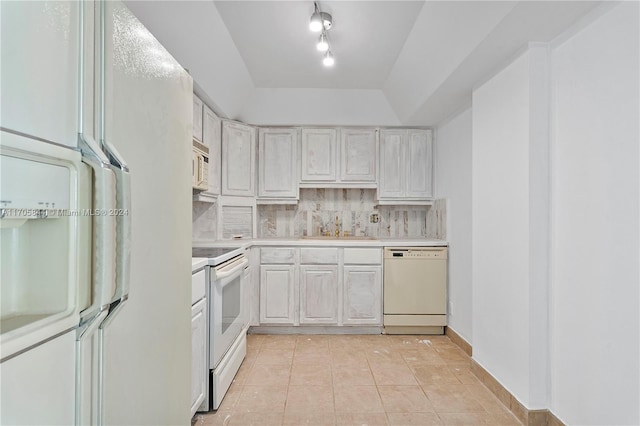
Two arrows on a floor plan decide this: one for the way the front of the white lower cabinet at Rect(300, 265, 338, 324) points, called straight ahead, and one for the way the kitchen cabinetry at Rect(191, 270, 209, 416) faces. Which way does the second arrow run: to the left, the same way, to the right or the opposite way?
to the left

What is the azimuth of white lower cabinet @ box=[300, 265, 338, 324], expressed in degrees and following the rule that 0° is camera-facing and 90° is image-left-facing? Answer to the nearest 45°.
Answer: approximately 0°

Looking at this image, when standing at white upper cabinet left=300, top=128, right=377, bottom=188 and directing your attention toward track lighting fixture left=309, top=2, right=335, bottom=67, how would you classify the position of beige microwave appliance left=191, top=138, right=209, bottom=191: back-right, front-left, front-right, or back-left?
front-right

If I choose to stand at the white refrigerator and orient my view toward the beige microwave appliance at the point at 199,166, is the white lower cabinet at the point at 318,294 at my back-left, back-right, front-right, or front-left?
front-right

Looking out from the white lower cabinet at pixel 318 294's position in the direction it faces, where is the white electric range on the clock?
The white electric range is roughly at 1 o'clock from the white lower cabinet.

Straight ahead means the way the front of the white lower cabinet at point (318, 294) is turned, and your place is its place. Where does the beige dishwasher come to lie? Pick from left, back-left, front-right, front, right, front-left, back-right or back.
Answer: left

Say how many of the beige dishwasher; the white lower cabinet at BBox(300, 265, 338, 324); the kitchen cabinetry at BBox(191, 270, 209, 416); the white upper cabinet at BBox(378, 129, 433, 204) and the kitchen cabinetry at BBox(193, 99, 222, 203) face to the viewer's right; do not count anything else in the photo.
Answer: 2

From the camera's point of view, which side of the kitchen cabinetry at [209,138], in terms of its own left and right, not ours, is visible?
right

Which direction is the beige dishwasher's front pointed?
toward the camera

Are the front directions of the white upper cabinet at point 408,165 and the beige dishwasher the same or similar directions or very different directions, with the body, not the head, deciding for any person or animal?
same or similar directions

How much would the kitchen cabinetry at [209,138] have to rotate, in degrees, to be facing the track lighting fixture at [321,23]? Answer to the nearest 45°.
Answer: approximately 45° to its right

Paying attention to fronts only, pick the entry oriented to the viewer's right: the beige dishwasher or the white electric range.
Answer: the white electric range

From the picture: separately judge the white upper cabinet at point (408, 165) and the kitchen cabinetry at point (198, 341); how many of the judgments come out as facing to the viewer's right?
1

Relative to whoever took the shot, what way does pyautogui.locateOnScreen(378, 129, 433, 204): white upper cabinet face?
facing the viewer

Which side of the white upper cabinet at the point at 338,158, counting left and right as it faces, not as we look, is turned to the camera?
front

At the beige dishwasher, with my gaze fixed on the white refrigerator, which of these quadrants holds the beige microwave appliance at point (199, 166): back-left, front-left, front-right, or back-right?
front-right

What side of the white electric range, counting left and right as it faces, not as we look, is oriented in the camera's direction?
right

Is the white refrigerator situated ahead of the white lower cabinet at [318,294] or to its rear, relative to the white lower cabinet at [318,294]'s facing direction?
ahead

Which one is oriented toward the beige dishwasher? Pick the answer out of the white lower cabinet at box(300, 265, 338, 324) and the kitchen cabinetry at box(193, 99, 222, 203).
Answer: the kitchen cabinetry
